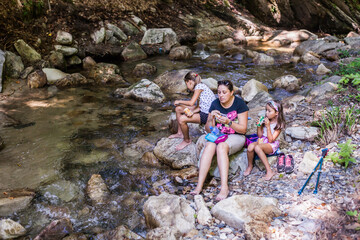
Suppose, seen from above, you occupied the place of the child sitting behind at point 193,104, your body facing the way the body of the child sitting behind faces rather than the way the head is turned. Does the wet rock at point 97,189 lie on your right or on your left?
on your left

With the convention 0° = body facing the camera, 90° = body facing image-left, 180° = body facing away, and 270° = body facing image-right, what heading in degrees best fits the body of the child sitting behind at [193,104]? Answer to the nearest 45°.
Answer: approximately 90°

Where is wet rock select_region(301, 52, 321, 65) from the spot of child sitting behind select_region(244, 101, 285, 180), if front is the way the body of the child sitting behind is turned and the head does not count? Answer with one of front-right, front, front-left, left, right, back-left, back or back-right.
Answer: back-right

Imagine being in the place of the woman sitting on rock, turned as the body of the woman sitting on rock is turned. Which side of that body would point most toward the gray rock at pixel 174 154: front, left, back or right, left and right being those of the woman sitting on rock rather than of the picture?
right

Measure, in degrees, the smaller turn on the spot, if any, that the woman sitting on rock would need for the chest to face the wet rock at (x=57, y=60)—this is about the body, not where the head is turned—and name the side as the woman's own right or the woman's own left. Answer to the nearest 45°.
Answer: approximately 90° to the woman's own right

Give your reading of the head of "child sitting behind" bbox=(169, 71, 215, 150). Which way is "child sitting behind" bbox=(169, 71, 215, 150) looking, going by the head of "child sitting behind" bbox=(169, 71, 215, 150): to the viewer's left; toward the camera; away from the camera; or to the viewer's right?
to the viewer's left

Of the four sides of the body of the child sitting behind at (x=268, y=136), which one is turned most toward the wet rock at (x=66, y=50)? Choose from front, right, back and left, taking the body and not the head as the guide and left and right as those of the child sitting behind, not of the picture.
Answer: right

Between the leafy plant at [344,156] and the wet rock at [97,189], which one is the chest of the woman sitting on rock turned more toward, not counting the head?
the wet rock

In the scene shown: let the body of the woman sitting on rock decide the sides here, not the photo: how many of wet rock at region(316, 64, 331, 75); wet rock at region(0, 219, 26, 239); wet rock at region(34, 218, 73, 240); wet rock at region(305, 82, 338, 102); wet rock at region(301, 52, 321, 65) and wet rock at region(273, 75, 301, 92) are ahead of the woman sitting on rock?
2

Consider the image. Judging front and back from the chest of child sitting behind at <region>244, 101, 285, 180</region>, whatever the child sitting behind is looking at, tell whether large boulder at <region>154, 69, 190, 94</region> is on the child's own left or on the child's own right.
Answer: on the child's own right

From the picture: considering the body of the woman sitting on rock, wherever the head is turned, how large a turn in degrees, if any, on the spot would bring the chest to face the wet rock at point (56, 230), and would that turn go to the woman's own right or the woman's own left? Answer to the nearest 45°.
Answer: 0° — they already face it

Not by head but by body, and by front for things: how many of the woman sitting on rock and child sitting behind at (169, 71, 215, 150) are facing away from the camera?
0

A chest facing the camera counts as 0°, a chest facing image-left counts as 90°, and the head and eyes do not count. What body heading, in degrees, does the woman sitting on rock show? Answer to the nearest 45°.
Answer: approximately 45°
